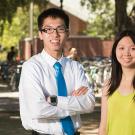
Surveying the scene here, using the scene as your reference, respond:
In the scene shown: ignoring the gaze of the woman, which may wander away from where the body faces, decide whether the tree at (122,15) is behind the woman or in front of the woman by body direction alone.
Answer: behind

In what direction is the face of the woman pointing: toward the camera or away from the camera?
toward the camera

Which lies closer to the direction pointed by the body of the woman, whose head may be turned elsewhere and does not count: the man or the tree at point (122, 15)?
the man

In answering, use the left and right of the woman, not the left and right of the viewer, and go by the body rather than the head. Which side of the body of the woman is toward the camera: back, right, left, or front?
front

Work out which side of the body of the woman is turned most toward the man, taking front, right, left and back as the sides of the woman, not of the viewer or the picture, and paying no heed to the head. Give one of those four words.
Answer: right

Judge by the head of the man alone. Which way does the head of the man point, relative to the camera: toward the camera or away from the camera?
toward the camera
